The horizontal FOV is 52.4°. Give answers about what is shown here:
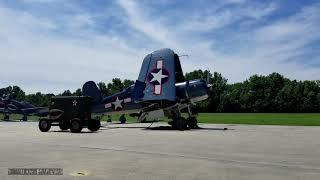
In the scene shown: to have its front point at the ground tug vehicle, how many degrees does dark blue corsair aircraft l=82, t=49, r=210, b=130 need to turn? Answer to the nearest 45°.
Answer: approximately 180°

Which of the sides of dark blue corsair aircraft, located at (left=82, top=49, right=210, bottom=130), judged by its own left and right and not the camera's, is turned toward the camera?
right
